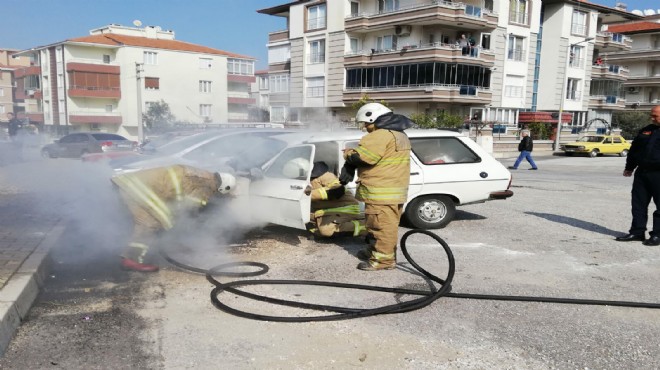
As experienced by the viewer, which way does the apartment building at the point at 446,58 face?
facing the viewer

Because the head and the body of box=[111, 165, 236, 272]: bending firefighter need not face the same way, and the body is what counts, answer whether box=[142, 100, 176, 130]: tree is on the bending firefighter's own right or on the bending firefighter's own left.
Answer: on the bending firefighter's own left

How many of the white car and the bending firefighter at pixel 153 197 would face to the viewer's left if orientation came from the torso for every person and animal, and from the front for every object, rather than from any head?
1

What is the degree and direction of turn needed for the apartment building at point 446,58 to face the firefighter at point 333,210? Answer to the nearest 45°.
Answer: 0° — it already faces them

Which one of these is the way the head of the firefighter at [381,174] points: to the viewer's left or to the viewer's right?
to the viewer's left

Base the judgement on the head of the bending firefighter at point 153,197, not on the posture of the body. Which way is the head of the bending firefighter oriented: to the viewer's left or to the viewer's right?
to the viewer's right

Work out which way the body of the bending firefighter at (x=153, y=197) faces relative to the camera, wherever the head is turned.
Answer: to the viewer's right

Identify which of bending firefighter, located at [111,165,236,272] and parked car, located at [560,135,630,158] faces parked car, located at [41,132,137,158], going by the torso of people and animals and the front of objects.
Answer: parked car, located at [560,135,630,158]

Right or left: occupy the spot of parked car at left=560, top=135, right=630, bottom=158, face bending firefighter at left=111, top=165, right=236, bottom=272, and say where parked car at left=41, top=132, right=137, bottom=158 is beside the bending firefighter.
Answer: right

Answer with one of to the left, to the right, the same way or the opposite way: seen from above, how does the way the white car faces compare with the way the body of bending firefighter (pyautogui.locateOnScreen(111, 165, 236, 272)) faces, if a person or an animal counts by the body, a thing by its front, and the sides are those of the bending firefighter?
the opposite way

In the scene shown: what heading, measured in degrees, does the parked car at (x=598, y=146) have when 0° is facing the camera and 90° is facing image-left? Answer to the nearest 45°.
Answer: approximately 45°

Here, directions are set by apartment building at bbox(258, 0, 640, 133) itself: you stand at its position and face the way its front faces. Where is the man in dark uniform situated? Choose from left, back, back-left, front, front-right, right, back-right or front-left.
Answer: front

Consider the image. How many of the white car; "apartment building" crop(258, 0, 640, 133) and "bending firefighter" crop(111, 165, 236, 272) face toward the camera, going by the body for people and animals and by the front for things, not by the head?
1

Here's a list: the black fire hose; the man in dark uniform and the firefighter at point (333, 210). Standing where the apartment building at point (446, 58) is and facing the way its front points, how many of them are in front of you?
3

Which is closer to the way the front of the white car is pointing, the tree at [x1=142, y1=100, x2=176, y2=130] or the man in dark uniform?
the tree

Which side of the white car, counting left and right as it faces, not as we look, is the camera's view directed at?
left

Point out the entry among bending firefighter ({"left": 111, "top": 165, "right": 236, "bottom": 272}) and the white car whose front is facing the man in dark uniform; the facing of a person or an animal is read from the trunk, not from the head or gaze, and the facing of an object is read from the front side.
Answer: the bending firefighter

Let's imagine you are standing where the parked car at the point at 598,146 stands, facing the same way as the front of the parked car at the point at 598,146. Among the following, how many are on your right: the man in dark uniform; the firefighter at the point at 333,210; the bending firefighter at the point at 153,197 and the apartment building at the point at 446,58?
1

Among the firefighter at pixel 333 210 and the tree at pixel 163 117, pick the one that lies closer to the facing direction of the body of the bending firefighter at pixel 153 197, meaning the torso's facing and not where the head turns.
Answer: the firefighter

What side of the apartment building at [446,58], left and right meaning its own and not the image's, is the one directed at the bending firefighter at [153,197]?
front

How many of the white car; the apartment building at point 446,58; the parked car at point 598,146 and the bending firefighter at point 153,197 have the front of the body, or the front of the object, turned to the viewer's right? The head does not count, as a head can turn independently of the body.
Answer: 1
